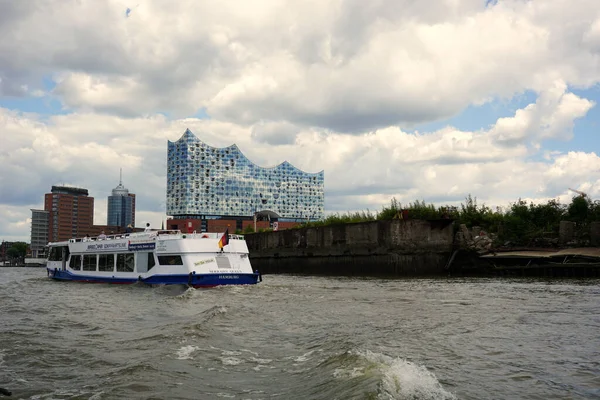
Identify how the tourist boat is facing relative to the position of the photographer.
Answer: facing away from the viewer and to the left of the viewer

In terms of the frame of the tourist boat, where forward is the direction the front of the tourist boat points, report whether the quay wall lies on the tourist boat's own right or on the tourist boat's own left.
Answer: on the tourist boat's own right
